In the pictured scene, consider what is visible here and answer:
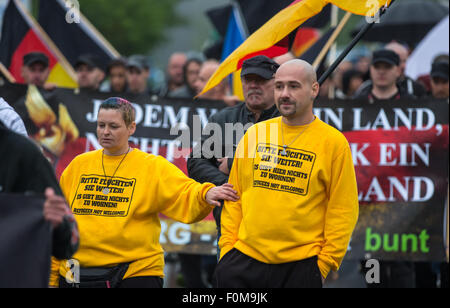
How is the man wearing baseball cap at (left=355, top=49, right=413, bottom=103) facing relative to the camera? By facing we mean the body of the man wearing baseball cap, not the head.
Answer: toward the camera

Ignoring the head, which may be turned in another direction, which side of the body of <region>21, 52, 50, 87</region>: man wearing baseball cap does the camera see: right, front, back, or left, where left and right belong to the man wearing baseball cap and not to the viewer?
front

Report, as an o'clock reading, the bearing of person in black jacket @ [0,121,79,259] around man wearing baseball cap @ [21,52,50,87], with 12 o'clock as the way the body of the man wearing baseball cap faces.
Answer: The person in black jacket is roughly at 12 o'clock from the man wearing baseball cap.

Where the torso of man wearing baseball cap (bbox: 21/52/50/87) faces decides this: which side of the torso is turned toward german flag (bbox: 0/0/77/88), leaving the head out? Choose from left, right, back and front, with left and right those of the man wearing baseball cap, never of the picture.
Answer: back

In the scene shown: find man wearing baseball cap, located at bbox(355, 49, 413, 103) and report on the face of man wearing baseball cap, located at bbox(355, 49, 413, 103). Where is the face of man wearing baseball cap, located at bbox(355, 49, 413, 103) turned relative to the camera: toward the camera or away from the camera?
toward the camera

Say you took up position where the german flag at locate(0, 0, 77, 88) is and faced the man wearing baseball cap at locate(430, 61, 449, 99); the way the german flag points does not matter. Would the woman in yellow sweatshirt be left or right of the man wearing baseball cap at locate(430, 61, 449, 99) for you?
right

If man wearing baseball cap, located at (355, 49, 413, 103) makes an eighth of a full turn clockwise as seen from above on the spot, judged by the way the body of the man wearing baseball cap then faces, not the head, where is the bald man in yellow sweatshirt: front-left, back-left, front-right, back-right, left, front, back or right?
front-left

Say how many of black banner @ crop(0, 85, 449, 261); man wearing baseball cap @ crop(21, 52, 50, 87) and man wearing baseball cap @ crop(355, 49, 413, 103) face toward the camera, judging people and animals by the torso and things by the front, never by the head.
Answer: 3

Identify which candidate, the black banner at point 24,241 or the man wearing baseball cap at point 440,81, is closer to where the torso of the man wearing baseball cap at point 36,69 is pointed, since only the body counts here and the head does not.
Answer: the black banner

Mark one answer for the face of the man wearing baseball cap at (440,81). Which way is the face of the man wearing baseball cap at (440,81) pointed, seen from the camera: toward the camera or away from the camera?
toward the camera

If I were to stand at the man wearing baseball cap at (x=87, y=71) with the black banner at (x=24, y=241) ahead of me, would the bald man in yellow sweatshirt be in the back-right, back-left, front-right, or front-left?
front-left
